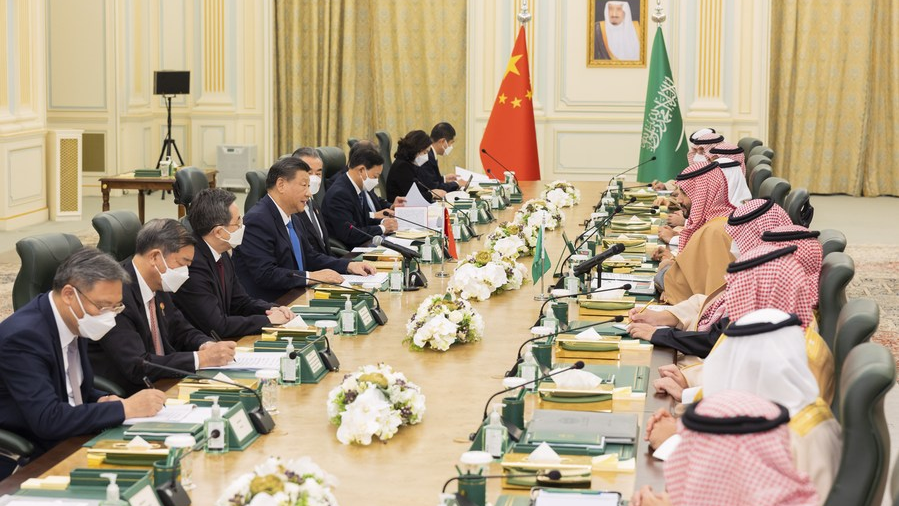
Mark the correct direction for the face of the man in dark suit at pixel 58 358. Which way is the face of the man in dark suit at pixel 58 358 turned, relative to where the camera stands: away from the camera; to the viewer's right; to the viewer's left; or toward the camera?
to the viewer's right

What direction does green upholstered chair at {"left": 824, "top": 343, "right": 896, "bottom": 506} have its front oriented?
to the viewer's left

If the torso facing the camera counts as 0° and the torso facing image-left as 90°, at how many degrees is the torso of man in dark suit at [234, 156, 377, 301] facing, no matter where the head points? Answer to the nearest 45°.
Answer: approximately 315°

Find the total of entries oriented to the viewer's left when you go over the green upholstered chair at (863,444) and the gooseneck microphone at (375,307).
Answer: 2

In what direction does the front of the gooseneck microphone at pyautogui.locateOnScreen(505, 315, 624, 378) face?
to the viewer's right

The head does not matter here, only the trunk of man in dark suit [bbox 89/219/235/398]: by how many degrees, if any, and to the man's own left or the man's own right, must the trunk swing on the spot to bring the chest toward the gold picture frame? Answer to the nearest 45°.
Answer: approximately 90° to the man's own left

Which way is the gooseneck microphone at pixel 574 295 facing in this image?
to the viewer's right

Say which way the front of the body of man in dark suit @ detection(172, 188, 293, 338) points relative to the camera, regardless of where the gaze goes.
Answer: to the viewer's right

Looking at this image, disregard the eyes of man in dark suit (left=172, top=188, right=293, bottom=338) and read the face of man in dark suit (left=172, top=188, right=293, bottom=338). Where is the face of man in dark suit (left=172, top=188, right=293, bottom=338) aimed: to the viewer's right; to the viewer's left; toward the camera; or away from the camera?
to the viewer's right

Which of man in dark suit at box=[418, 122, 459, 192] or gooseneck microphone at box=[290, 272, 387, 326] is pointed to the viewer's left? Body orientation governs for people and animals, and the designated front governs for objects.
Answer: the gooseneck microphone

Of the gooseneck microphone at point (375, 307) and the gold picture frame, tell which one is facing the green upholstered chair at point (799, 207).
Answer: the gold picture frame

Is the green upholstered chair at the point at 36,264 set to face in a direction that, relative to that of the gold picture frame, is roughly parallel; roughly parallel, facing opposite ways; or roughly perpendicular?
roughly perpendicular

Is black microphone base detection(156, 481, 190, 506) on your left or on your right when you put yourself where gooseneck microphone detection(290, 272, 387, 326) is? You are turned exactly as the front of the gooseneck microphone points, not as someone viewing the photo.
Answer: on your left
